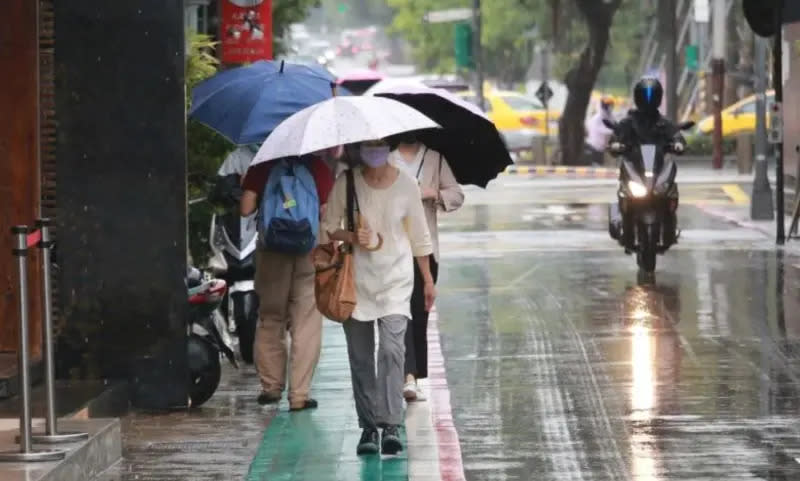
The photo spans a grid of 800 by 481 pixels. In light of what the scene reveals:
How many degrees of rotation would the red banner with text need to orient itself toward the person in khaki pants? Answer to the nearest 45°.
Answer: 0° — it already faces them

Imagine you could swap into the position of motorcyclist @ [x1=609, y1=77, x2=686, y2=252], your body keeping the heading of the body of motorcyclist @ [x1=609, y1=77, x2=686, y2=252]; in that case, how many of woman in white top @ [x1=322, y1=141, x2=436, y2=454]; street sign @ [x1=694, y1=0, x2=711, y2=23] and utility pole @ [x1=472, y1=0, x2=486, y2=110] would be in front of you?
1

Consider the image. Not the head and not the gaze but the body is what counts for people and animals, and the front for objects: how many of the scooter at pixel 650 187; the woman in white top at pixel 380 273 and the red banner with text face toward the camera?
3

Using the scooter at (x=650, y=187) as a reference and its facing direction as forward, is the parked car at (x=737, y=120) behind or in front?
behind

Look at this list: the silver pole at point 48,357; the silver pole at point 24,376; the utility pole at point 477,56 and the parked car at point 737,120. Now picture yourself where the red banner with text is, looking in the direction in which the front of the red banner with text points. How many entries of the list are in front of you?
2

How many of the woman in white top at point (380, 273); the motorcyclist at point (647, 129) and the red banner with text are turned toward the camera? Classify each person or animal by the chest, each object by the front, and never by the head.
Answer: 3

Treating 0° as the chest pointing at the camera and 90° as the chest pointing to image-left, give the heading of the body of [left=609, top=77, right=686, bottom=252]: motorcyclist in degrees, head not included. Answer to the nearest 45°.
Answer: approximately 0°

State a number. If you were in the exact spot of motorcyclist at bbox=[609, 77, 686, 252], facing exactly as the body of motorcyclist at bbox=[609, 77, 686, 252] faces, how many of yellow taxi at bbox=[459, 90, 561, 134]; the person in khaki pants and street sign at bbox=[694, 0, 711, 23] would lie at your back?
2
